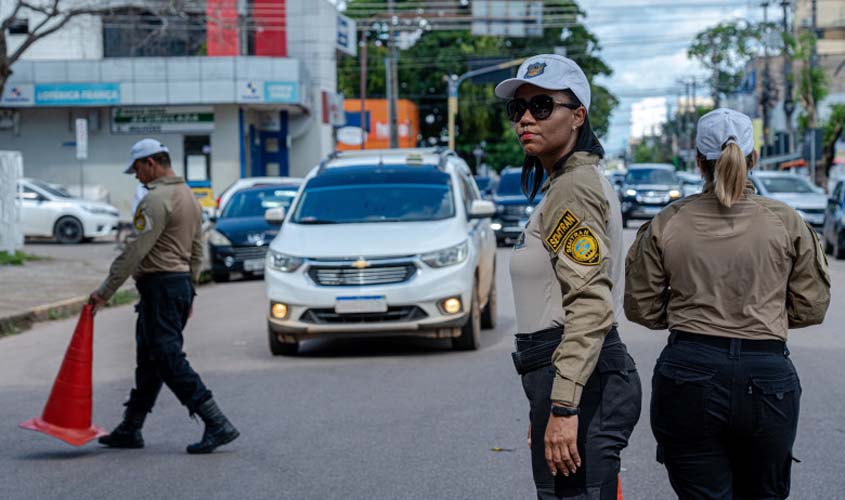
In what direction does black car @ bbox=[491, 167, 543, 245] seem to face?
toward the camera

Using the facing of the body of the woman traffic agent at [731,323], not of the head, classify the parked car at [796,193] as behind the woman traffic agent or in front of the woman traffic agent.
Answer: in front

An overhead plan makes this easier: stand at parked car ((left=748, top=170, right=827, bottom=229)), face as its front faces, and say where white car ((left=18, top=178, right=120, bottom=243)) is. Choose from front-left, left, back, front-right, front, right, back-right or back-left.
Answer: back-right

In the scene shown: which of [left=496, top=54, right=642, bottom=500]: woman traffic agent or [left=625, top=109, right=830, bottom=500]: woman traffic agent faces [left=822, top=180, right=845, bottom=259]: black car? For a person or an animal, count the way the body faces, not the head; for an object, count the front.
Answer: [left=625, top=109, right=830, bottom=500]: woman traffic agent

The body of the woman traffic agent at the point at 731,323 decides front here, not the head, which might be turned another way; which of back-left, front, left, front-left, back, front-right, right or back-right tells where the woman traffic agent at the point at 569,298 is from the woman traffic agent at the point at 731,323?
back-left

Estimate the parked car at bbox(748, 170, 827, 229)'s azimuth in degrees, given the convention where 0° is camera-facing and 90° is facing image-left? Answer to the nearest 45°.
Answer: approximately 315°

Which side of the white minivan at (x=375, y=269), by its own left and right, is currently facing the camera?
front

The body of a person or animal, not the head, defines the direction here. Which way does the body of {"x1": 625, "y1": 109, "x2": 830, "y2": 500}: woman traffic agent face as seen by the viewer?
away from the camera

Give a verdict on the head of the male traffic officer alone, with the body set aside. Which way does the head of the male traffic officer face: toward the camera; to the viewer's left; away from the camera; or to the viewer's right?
to the viewer's left
